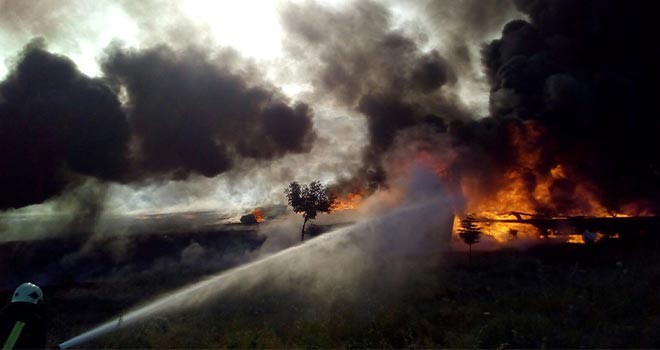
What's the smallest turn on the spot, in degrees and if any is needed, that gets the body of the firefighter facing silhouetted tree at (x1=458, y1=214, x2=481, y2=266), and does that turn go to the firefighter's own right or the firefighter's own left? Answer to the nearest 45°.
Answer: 0° — they already face it

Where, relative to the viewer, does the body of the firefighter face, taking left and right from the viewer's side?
facing away from the viewer and to the right of the viewer

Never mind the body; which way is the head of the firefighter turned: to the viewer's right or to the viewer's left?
to the viewer's right

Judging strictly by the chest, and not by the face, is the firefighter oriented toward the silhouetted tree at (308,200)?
yes
